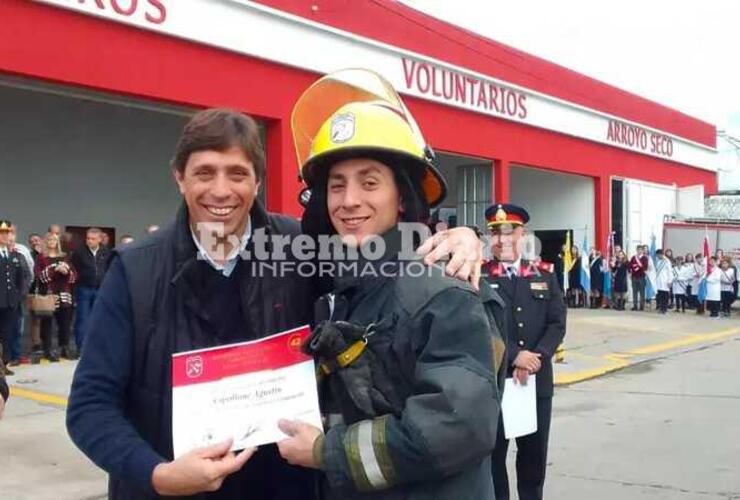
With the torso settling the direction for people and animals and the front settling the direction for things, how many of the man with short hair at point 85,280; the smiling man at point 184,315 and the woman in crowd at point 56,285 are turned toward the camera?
3

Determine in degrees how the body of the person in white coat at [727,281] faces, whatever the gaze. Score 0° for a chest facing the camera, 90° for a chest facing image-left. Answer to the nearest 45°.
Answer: approximately 45°

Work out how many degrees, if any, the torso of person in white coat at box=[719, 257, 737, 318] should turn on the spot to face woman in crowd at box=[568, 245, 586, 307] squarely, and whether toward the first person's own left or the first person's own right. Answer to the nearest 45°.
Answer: approximately 45° to the first person's own right

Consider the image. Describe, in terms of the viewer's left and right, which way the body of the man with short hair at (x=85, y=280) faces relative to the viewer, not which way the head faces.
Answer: facing the viewer

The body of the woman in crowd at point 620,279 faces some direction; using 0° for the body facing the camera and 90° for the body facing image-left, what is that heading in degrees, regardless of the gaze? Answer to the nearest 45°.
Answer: approximately 45°

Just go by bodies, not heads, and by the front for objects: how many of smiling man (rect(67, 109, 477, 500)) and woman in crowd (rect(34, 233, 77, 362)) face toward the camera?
2

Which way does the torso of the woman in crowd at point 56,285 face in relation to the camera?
toward the camera

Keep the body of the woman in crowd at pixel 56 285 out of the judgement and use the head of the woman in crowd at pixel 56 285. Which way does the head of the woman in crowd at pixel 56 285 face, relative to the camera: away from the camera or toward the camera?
toward the camera

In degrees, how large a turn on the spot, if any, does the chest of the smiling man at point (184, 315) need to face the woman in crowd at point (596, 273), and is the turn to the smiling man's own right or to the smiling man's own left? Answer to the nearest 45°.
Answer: approximately 135° to the smiling man's own left

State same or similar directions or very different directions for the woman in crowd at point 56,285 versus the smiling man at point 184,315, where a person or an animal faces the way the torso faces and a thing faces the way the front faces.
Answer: same or similar directions

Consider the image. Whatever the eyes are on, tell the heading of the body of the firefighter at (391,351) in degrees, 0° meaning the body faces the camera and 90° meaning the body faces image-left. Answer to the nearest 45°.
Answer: approximately 45°

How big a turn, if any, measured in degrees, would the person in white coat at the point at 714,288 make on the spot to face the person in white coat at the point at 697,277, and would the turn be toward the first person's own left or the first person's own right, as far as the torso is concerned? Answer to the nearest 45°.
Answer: approximately 90° to the first person's own right
